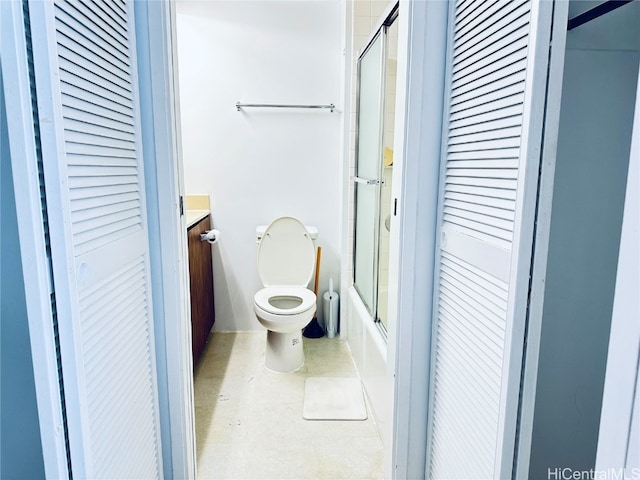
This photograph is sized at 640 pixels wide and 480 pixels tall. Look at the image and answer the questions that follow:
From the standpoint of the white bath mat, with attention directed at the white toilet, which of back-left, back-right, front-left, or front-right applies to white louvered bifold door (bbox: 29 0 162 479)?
back-left

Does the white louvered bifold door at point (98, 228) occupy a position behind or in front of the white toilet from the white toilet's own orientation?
in front

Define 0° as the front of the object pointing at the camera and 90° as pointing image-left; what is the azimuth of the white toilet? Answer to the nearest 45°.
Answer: approximately 0°

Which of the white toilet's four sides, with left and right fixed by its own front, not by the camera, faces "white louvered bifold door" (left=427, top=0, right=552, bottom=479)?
front
